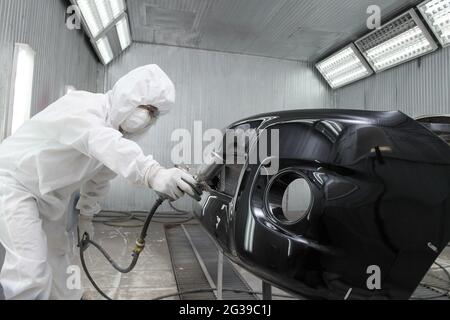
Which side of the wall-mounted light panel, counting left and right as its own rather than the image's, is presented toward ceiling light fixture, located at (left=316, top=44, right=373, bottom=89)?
front

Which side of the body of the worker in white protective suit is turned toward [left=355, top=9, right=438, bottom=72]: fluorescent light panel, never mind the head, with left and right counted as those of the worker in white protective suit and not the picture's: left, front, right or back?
front

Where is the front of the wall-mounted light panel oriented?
to the viewer's right

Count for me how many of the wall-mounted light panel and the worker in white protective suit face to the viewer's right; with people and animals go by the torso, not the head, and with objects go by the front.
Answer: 2

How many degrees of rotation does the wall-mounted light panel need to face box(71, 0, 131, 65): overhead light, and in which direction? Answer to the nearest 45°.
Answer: approximately 45° to its left

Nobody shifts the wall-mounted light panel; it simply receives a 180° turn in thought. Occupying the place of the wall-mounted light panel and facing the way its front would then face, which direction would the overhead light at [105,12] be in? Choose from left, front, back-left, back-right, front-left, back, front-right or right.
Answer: back-right

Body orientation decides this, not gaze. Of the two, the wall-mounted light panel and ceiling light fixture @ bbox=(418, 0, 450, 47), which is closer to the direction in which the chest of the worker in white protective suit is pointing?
the ceiling light fixture

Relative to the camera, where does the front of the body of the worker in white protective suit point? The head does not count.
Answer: to the viewer's right

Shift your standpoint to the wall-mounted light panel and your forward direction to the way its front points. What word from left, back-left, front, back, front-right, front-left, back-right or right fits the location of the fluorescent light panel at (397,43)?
front
